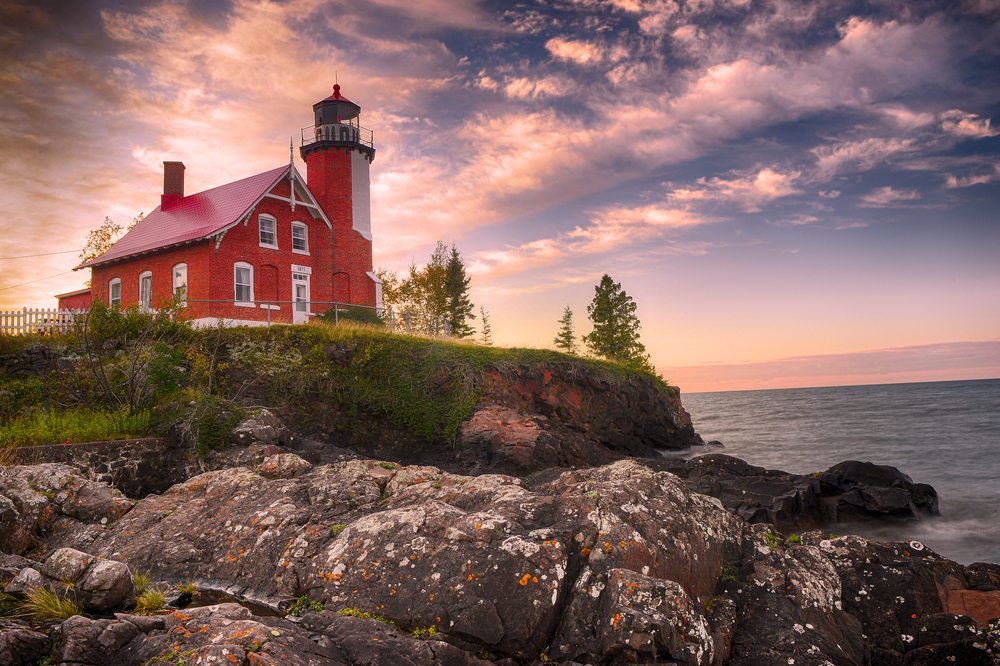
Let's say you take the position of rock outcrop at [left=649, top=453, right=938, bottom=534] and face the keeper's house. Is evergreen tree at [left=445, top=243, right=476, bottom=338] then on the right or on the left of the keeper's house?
right

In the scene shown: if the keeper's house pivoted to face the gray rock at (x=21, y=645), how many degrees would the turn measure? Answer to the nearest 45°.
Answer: approximately 45° to its right

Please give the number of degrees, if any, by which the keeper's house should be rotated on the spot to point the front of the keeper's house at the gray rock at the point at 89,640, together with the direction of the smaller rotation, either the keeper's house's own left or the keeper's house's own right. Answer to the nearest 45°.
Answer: approximately 45° to the keeper's house's own right

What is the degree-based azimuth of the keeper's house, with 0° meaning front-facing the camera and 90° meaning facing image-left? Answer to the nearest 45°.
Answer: approximately 315°

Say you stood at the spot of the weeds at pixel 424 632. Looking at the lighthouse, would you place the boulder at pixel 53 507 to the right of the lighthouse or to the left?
left

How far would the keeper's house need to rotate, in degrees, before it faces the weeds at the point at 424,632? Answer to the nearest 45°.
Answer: approximately 45° to its right

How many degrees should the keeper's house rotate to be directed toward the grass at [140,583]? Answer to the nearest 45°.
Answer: approximately 45° to its right
